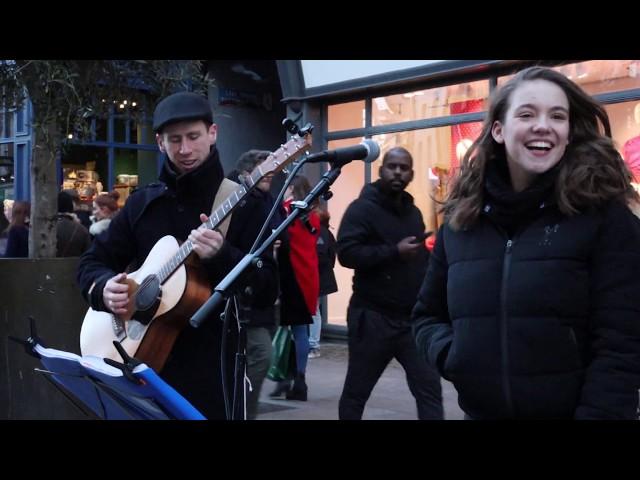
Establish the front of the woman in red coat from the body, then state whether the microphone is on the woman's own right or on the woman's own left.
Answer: on the woman's own left

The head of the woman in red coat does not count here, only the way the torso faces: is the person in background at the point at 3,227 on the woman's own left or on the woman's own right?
on the woman's own right

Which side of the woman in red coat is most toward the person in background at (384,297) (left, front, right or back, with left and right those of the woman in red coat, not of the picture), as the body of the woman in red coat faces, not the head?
left

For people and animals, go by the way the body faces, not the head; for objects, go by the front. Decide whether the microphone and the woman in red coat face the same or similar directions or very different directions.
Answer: very different directions

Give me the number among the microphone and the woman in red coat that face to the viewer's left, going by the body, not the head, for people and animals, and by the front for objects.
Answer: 1
